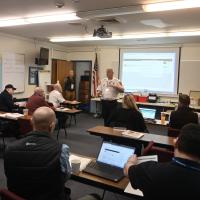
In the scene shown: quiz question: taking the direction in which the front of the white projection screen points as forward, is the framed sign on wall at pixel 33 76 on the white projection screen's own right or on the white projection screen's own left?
on the white projection screen's own right

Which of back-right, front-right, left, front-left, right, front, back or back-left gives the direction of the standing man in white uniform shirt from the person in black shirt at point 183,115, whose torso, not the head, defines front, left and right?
front-left

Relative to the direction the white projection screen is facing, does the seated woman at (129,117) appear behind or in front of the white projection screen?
in front

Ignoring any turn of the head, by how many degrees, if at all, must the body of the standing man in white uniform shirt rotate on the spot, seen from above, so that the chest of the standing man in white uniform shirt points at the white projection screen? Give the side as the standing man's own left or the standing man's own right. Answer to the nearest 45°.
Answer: approximately 135° to the standing man's own left

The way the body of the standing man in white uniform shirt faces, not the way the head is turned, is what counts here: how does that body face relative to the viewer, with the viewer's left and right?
facing the viewer

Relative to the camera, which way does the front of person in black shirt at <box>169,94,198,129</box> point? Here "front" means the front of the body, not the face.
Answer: away from the camera

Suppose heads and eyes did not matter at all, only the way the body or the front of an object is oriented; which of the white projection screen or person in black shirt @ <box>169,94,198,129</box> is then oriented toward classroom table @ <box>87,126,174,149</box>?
the white projection screen

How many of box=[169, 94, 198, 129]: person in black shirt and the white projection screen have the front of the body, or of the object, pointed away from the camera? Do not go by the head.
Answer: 1

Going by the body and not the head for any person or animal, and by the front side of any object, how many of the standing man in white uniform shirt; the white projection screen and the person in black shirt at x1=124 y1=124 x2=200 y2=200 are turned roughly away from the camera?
1

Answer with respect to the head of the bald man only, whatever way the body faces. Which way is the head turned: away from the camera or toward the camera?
away from the camera

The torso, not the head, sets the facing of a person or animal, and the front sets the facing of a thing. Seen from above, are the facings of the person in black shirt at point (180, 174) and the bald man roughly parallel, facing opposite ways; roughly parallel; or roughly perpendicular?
roughly parallel

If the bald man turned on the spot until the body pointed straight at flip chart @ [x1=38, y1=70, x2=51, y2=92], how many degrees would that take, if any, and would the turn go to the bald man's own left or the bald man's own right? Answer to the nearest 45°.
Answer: approximately 45° to the bald man's own left

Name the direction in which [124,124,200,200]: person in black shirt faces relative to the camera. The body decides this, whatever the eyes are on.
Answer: away from the camera

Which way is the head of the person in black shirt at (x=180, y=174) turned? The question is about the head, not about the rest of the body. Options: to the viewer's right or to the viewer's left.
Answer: to the viewer's left

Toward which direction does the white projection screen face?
toward the camera

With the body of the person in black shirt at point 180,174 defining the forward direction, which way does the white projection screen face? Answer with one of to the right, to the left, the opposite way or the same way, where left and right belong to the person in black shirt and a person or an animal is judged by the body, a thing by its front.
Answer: the opposite way

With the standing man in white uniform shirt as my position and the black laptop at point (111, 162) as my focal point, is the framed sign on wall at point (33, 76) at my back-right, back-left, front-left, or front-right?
back-right

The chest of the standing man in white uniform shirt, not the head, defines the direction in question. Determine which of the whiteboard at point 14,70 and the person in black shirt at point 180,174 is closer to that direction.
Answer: the person in black shirt

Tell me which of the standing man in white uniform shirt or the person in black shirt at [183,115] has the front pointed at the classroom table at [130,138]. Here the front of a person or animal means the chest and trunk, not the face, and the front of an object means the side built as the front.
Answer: the standing man in white uniform shirt
